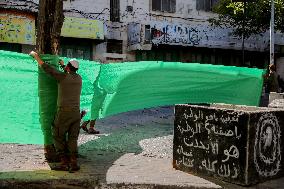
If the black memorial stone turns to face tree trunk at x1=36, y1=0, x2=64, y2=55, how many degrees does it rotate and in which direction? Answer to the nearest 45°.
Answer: approximately 45° to its right

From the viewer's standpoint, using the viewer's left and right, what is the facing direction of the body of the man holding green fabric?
facing away from the viewer and to the left of the viewer

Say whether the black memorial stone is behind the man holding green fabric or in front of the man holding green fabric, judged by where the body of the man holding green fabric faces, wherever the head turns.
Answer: behind
